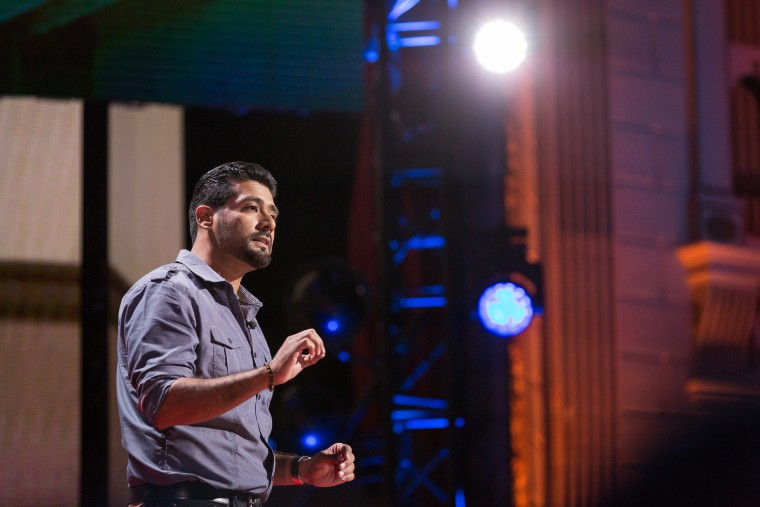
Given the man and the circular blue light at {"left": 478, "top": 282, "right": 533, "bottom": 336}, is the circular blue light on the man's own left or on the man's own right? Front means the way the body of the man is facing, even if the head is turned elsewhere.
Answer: on the man's own left

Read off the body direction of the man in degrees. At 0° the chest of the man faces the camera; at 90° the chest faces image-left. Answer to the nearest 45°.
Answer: approximately 315°

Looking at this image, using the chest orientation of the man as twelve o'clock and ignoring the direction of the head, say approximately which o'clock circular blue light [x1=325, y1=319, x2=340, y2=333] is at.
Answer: The circular blue light is roughly at 8 o'clock from the man.

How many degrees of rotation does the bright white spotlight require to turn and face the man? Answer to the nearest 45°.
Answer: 0° — it already faces them

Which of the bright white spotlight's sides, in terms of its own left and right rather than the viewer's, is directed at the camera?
front

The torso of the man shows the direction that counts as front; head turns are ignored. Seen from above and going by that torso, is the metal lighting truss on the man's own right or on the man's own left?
on the man's own left

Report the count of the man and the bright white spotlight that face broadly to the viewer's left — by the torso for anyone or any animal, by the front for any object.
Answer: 0

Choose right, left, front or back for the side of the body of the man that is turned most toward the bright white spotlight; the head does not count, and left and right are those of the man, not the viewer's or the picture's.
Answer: left
